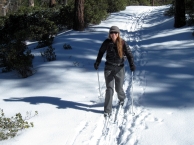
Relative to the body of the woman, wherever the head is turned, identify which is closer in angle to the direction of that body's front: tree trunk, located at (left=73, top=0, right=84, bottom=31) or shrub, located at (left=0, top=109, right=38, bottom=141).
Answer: the shrub

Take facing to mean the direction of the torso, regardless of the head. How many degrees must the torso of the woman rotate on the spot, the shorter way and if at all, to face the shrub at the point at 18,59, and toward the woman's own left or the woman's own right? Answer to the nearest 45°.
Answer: approximately 135° to the woman's own right

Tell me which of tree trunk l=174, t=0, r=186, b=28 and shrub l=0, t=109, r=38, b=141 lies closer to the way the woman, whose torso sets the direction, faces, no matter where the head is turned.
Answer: the shrub

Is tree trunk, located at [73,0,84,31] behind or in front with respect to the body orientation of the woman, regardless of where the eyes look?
behind

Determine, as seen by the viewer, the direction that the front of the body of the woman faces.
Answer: toward the camera

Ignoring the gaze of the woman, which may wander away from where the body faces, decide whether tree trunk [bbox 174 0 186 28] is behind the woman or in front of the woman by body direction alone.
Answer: behind
